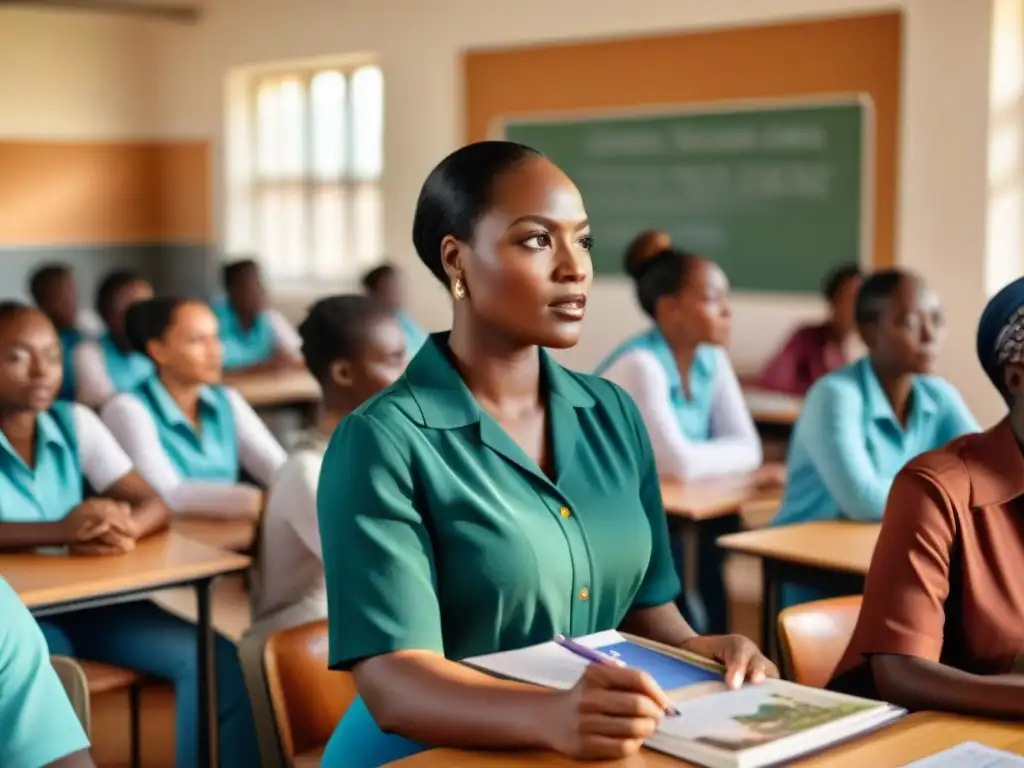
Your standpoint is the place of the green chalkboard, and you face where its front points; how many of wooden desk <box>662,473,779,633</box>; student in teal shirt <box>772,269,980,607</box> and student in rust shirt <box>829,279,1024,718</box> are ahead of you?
3

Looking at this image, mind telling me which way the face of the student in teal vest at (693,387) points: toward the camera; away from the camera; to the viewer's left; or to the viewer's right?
to the viewer's right

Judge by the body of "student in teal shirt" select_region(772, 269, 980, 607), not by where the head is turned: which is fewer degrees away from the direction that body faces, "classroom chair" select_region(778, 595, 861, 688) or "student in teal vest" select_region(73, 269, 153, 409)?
the classroom chair

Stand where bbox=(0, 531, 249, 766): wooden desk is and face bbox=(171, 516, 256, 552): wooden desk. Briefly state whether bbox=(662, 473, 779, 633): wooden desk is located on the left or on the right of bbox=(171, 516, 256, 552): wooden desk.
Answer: right

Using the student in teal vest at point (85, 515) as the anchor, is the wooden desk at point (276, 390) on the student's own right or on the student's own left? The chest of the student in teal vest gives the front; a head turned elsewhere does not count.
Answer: on the student's own left

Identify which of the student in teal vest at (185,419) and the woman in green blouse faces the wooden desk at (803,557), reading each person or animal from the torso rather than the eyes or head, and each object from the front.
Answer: the student in teal vest

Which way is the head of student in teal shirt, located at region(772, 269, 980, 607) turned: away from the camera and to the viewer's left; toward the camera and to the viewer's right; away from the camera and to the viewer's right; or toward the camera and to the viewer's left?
toward the camera and to the viewer's right

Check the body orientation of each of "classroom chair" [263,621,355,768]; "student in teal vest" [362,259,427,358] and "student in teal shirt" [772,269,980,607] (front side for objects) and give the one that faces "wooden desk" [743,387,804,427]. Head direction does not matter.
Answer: "student in teal vest" [362,259,427,358]

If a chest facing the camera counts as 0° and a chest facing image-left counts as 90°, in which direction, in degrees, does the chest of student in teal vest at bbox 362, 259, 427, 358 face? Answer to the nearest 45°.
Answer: approximately 315°
